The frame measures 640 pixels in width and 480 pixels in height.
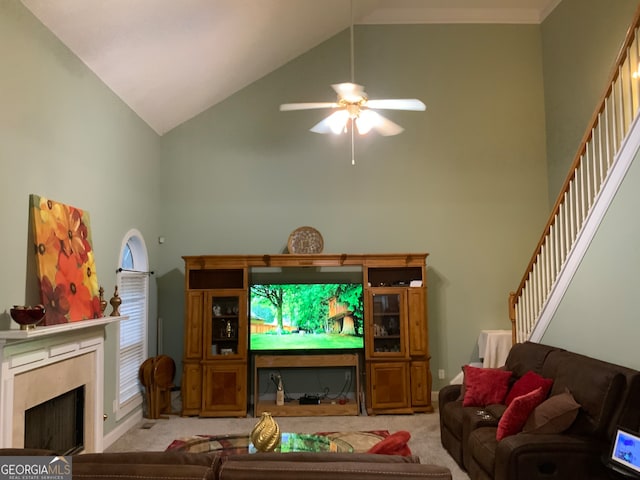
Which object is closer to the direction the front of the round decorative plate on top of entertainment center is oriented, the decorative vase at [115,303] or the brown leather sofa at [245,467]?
the brown leather sofa

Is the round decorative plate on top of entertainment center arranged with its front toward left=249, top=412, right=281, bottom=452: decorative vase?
yes

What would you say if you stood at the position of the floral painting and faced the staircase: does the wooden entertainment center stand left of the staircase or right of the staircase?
left

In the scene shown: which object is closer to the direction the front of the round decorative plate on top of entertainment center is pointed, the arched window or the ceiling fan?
the ceiling fan

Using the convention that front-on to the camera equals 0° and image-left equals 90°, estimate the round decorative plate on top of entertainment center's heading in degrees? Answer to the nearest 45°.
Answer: approximately 0°

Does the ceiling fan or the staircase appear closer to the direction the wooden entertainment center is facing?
the ceiling fan

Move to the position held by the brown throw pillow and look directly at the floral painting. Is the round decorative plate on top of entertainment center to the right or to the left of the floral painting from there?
right

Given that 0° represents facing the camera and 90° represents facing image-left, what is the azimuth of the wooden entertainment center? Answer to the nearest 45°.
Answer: approximately 0°
